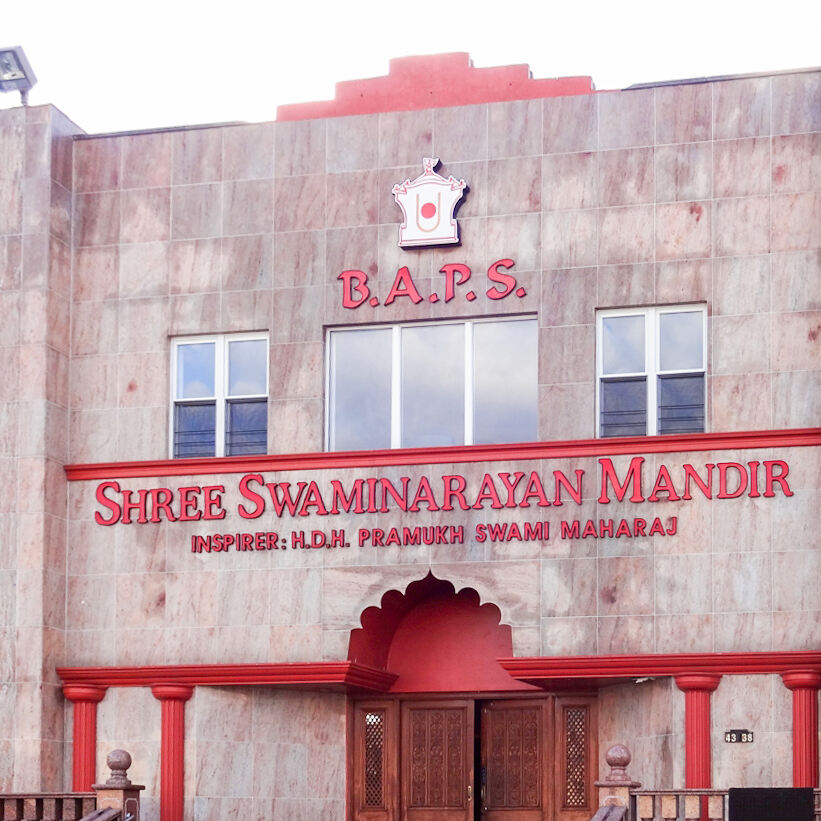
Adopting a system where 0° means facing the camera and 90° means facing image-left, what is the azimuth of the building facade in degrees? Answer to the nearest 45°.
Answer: approximately 0°
